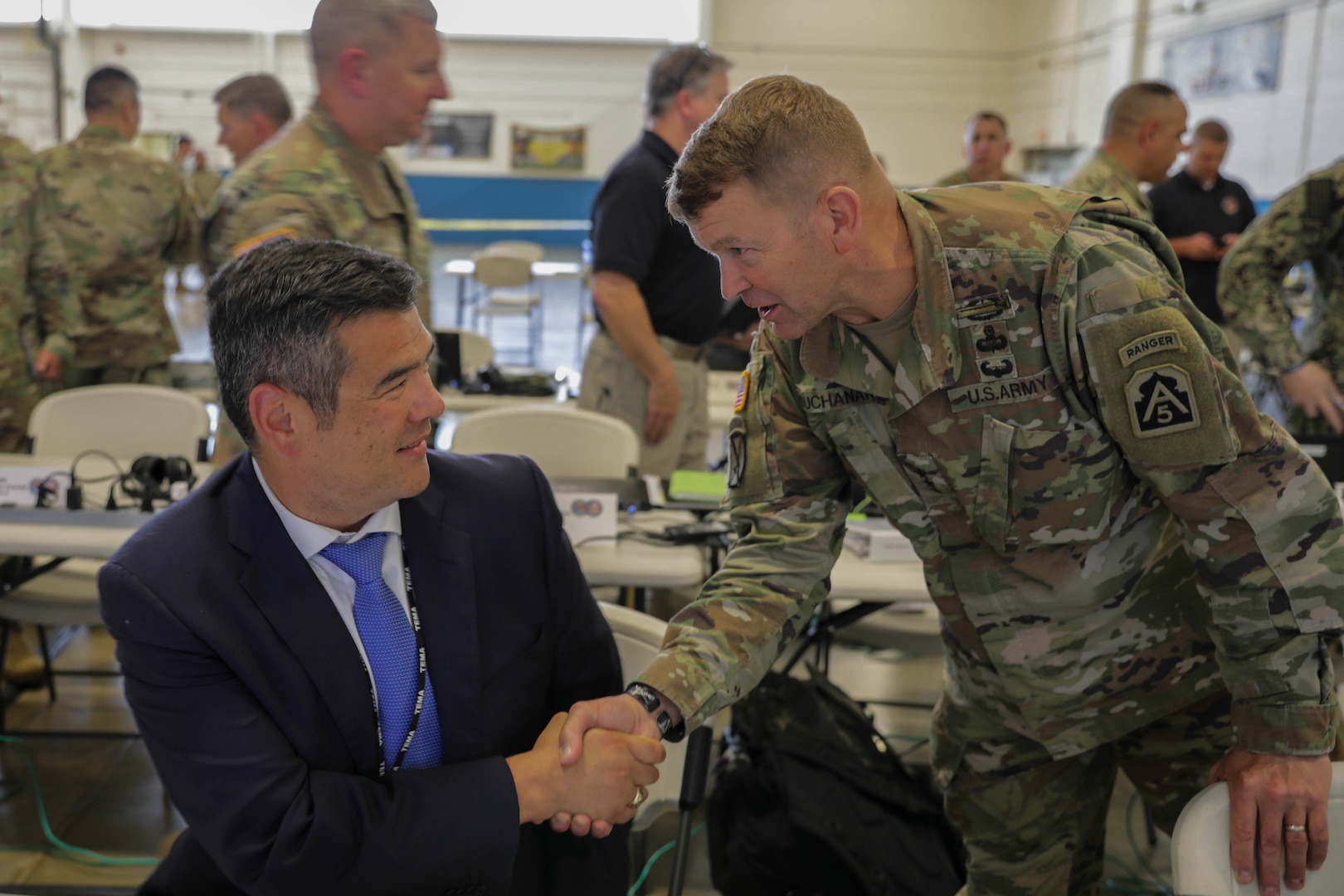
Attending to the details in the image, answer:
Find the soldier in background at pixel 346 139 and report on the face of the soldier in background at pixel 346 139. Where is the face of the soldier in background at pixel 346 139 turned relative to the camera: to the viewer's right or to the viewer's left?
to the viewer's right

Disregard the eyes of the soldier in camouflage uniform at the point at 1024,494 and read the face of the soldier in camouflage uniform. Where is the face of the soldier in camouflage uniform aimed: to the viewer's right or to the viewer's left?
to the viewer's left

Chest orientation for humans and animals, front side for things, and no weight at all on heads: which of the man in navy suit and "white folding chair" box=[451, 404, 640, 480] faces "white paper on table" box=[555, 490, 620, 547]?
the white folding chair

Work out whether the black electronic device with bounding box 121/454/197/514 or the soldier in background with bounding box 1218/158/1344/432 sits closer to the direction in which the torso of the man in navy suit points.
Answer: the soldier in background

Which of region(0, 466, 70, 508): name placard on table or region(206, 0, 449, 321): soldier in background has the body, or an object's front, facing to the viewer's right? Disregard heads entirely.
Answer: the soldier in background
